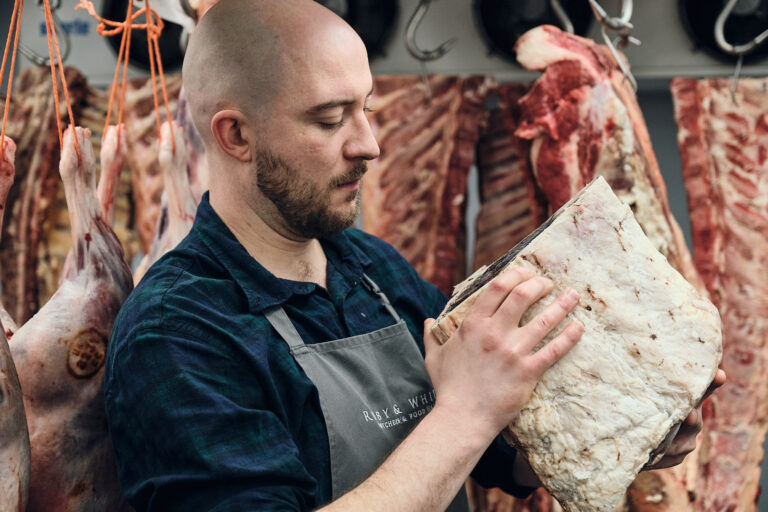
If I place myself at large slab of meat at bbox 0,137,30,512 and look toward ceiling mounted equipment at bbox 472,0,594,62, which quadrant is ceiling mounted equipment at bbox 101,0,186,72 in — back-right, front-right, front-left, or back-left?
front-left

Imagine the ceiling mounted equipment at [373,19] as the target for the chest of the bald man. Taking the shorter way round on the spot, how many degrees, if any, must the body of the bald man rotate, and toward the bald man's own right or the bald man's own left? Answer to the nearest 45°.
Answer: approximately 135° to the bald man's own left

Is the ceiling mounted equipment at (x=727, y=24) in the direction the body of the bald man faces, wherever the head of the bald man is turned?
no

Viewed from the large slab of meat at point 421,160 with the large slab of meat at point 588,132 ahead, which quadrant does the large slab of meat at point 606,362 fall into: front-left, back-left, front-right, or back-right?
front-right

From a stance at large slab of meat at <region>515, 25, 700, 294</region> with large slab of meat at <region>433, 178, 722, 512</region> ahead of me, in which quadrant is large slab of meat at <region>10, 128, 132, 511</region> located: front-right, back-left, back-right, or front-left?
front-right

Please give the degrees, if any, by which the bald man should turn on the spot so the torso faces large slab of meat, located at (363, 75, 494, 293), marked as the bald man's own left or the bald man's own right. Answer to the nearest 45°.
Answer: approximately 135° to the bald man's own left

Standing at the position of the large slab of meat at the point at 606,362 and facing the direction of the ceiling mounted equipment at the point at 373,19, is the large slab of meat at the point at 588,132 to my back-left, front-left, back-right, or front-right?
front-right

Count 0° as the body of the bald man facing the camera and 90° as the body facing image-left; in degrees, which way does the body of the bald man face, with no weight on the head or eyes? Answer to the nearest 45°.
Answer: approximately 315°

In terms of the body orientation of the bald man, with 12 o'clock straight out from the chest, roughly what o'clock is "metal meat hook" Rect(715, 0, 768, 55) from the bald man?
The metal meat hook is roughly at 9 o'clock from the bald man.

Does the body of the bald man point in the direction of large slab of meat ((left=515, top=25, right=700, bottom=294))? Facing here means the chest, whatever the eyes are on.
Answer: no

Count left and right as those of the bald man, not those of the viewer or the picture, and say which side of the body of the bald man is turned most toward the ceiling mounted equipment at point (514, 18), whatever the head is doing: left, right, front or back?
left

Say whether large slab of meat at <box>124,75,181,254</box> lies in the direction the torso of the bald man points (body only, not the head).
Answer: no

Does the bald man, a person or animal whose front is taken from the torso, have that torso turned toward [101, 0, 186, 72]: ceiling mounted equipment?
no
